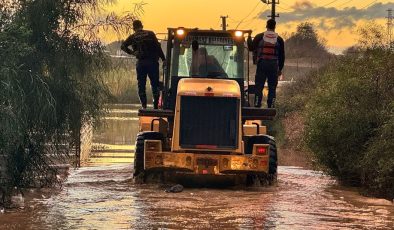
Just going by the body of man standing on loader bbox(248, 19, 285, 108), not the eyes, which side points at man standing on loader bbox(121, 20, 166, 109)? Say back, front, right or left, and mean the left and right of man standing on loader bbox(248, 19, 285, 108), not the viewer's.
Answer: left

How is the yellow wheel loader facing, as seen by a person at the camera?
facing away from the viewer

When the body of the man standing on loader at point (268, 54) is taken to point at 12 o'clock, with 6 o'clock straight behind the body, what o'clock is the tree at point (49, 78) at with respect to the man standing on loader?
The tree is roughly at 8 o'clock from the man standing on loader.

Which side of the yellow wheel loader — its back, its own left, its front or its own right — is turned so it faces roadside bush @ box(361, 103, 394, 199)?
right

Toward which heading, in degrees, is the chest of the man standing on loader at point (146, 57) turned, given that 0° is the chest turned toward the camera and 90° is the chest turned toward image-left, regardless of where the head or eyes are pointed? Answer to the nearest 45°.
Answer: approximately 180°

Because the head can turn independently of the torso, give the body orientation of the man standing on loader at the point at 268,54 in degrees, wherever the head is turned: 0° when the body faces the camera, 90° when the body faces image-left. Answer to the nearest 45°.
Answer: approximately 180°

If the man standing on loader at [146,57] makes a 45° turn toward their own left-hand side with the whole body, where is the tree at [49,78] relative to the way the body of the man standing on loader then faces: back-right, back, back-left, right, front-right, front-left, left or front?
left

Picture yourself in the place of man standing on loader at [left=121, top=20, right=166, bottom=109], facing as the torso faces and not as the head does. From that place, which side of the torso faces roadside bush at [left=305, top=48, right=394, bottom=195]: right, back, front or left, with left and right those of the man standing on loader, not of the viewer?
right

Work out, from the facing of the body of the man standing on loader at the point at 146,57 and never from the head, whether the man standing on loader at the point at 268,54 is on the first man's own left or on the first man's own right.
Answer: on the first man's own right
